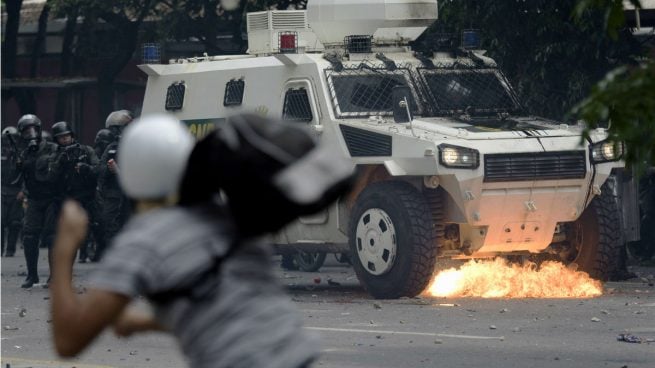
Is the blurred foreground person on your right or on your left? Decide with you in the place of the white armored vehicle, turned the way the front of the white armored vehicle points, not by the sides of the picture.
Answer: on your right

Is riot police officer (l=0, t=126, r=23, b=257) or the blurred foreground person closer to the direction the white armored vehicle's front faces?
the blurred foreground person

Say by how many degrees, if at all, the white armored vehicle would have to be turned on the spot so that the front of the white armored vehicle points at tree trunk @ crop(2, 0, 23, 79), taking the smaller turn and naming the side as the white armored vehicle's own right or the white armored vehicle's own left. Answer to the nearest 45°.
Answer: approximately 180°

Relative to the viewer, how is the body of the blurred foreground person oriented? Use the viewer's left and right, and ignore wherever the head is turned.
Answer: facing away from the viewer and to the left of the viewer

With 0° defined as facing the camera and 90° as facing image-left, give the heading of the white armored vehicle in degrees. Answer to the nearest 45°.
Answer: approximately 315°

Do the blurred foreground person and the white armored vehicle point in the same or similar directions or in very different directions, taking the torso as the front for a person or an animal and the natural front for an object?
very different directions
